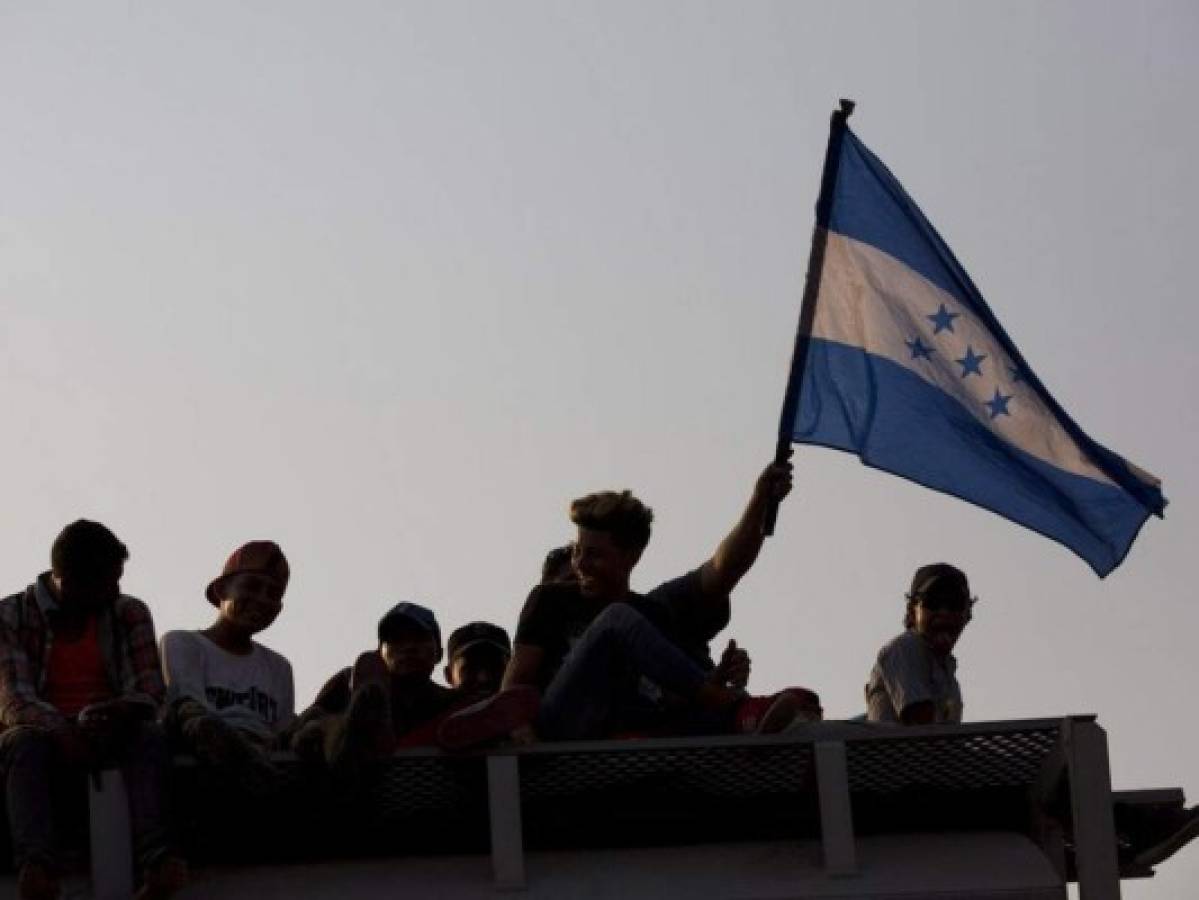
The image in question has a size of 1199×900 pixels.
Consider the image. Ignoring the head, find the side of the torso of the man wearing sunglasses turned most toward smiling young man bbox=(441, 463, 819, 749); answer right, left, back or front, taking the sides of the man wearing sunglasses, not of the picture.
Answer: right

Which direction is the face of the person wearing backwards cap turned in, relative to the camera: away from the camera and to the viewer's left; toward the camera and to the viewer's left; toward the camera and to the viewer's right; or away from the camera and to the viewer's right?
toward the camera and to the viewer's right

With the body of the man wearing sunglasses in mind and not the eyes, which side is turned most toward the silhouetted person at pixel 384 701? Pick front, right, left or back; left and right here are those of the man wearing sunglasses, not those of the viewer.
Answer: right

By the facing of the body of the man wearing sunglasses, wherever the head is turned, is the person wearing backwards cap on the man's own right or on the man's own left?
on the man's own right

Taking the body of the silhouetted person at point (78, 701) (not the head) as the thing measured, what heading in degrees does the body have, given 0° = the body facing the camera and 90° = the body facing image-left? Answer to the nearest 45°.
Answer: approximately 0°

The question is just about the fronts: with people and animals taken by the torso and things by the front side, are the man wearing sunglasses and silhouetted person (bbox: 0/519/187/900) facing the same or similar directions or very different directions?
same or similar directions

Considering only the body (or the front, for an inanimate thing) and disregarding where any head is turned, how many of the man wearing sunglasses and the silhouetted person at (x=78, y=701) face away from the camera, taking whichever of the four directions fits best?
0

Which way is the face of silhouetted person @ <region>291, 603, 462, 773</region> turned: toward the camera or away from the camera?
toward the camera

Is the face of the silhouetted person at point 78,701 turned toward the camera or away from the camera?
toward the camera

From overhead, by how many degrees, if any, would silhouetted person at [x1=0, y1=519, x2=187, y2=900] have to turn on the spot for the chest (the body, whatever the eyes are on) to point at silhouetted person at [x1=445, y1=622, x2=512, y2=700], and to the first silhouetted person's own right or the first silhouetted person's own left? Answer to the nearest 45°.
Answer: approximately 135° to the first silhouetted person's own left

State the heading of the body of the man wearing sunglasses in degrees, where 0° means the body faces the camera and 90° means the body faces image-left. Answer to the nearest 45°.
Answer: approximately 315°
